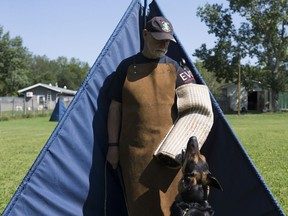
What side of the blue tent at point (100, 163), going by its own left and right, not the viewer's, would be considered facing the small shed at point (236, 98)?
back

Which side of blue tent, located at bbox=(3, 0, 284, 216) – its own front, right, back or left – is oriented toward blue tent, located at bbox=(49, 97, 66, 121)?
back

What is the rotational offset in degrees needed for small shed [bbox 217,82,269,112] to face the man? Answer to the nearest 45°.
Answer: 0° — it already faces them

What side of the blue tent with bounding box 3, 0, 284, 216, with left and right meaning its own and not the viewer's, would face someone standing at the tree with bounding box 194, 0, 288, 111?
back

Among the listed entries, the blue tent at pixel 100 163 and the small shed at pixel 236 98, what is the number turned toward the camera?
2

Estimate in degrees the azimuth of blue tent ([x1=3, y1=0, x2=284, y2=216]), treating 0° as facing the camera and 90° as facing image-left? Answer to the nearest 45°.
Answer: approximately 0°

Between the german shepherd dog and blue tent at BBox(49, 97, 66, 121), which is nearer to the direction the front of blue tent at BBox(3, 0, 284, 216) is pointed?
the german shepherd dog

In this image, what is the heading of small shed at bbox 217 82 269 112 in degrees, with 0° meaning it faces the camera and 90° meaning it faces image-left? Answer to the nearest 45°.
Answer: approximately 0°

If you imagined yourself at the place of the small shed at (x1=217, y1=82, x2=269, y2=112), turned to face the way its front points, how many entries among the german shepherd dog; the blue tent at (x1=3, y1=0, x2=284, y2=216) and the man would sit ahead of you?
3
